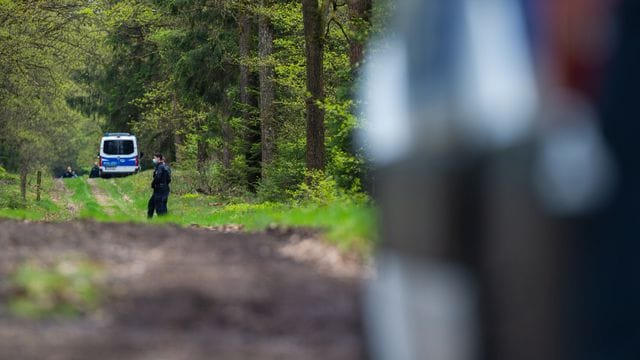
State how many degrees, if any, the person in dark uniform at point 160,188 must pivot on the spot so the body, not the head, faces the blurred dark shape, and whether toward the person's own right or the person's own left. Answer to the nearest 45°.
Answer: approximately 90° to the person's own left

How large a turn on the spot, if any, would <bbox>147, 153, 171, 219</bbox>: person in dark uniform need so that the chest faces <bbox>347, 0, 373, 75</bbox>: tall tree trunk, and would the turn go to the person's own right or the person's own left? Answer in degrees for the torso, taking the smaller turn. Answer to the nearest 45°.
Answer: approximately 135° to the person's own right

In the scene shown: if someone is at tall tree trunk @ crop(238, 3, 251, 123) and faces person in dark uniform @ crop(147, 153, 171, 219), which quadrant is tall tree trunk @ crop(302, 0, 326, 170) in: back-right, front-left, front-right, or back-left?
front-left
